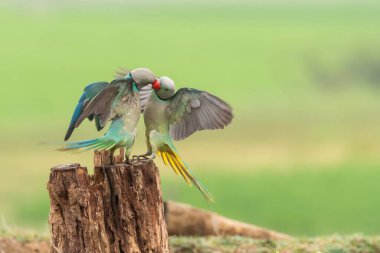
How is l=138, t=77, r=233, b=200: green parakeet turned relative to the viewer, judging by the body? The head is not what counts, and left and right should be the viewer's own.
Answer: facing the viewer and to the left of the viewer

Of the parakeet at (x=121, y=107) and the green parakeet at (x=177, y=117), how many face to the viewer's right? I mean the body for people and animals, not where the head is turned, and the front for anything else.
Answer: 1

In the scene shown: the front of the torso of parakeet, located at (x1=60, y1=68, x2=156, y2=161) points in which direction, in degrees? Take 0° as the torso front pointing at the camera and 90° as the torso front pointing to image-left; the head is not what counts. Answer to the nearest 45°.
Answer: approximately 270°

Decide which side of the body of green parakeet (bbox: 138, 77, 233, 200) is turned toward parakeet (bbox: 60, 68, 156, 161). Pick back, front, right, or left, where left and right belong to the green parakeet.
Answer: front
